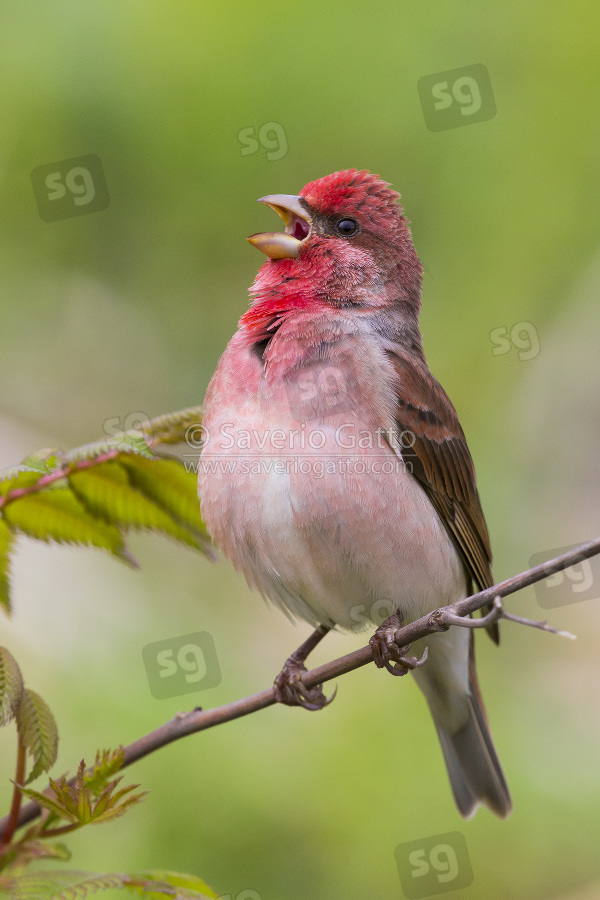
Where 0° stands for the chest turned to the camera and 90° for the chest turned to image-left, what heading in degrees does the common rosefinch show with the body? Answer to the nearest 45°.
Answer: approximately 45°
